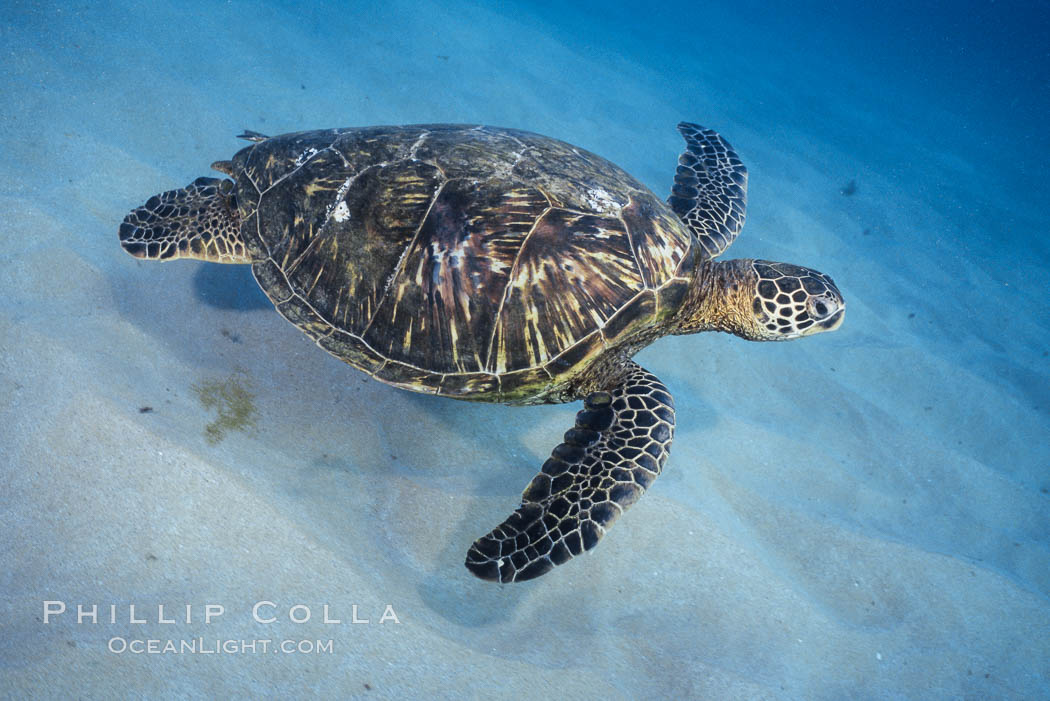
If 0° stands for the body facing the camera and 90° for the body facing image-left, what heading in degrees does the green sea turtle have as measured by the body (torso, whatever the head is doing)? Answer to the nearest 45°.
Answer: approximately 270°
